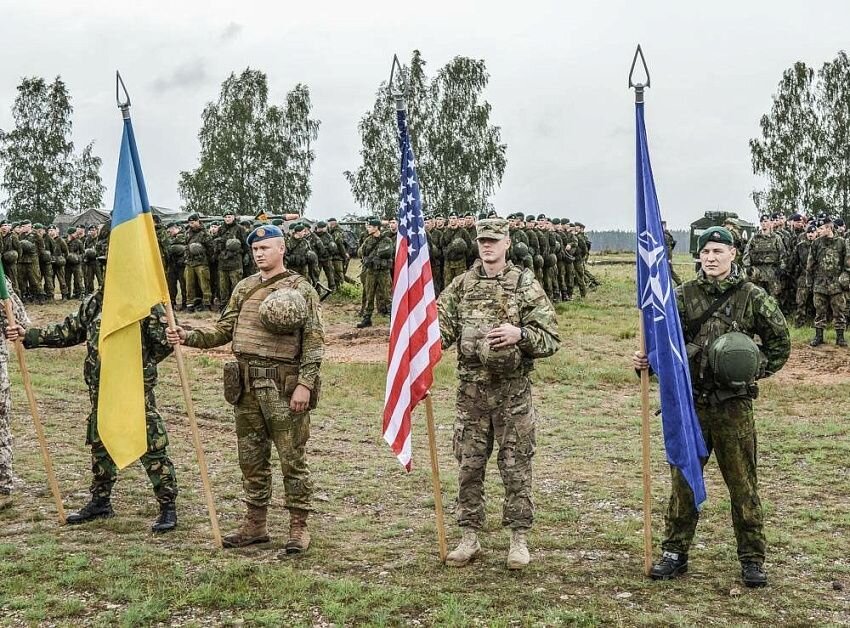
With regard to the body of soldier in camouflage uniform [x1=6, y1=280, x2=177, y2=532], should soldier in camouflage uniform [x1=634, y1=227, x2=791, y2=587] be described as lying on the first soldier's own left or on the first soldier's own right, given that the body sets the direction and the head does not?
on the first soldier's own left

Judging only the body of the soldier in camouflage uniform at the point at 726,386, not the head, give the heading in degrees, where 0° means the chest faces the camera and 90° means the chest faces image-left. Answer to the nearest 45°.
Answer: approximately 0°

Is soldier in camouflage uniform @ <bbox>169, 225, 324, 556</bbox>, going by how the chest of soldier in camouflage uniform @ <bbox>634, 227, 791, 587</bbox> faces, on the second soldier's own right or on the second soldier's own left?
on the second soldier's own right

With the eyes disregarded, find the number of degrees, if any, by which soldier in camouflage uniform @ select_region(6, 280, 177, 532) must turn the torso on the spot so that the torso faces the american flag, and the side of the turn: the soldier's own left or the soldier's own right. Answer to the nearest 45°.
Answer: approximately 90° to the soldier's own left

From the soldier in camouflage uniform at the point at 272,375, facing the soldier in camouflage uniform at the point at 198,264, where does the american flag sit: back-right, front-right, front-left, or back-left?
back-right

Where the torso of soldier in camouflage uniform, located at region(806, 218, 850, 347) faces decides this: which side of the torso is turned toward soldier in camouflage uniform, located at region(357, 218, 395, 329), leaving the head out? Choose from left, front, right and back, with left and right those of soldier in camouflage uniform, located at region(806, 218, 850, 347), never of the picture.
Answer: right

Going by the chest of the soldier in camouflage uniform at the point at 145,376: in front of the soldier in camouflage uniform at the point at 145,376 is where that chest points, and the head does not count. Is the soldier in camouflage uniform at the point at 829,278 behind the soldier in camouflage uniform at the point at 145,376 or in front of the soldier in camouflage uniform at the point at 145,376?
behind

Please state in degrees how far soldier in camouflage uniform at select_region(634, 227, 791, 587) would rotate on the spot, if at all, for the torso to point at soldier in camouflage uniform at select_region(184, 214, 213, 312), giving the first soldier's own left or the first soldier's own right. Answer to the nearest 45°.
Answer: approximately 135° to the first soldier's own right

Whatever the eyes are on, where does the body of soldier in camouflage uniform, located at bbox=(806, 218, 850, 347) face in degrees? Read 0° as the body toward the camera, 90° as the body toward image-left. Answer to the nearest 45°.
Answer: approximately 0°

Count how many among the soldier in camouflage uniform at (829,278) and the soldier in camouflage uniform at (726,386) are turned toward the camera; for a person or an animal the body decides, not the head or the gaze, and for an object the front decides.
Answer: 2
